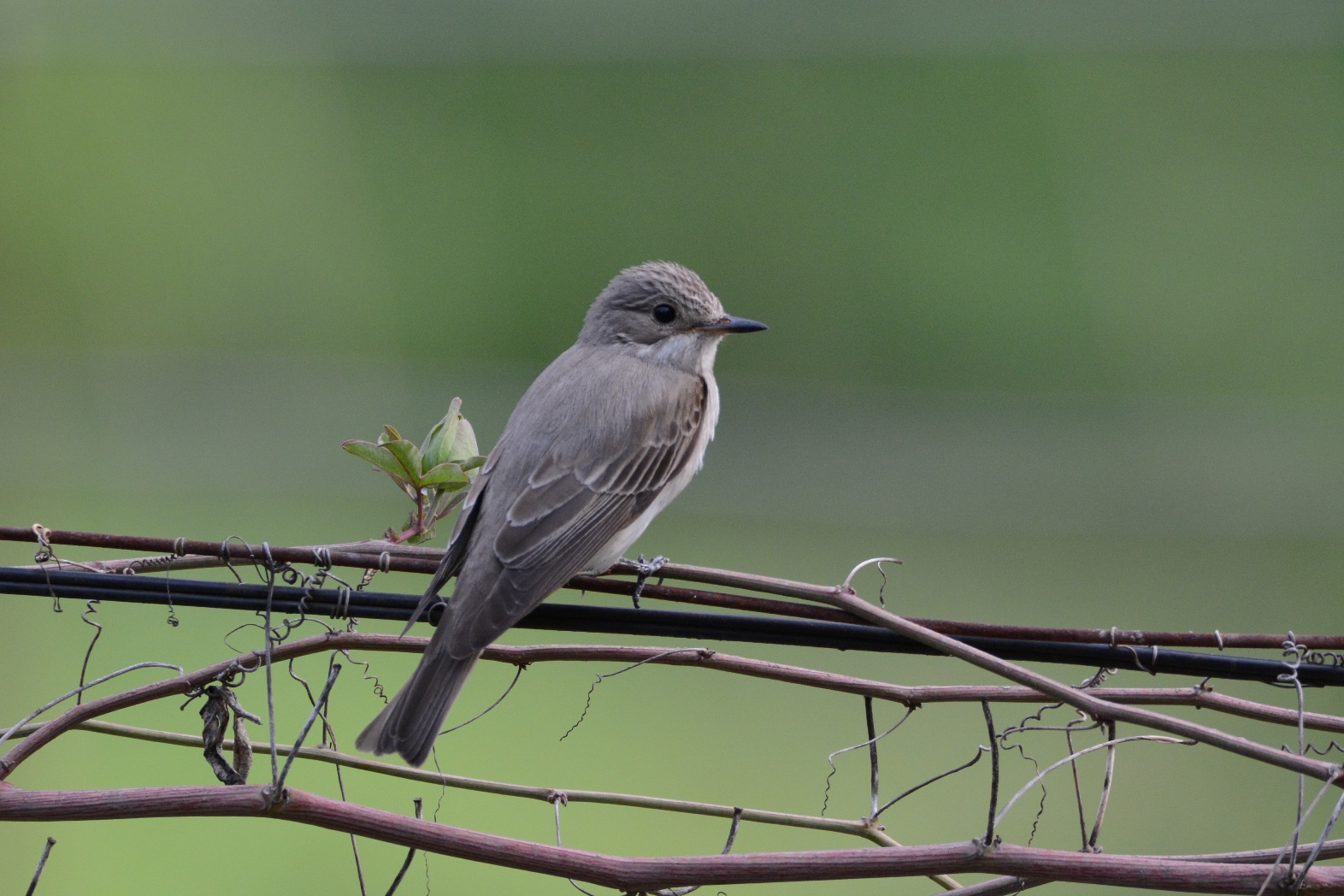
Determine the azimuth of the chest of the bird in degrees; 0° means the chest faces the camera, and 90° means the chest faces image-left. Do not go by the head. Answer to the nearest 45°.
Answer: approximately 225°

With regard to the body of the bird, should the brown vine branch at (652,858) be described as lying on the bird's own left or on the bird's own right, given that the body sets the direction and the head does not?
on the bird's own right

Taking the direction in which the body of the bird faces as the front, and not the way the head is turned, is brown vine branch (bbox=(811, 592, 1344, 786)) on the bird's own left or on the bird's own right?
on the bird's own right
